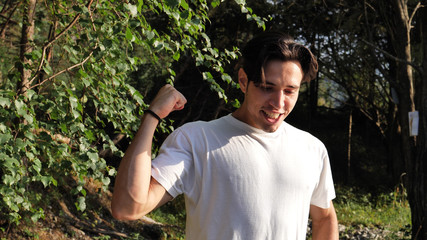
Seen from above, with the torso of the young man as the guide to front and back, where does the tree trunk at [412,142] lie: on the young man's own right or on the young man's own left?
on the young man's own left

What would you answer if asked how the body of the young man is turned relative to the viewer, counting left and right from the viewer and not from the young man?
facing the viewer and to the right of the viewer

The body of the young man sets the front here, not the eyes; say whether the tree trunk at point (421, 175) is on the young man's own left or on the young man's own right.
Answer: on the young man's own left
